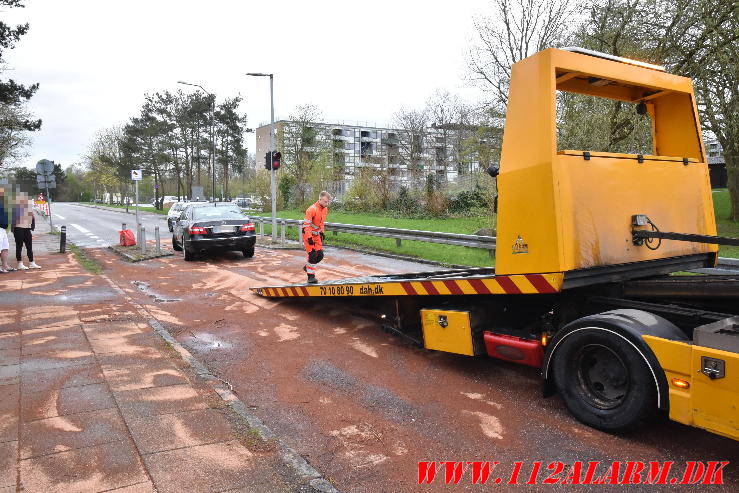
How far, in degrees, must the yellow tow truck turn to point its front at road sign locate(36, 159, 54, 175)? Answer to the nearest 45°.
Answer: approximately 180°

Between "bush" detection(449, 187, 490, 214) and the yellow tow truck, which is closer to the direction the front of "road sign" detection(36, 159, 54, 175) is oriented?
the bush

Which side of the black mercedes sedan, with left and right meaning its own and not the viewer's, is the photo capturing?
back

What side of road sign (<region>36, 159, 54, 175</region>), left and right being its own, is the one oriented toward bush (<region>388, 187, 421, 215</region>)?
right

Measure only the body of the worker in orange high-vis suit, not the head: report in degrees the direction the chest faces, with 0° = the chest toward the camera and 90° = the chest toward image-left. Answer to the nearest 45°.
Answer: approximately 315°

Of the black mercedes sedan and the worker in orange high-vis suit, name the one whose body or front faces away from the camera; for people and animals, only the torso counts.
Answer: the black mercedes sedan

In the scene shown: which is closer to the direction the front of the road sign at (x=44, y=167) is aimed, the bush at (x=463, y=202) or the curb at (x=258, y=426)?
the bush

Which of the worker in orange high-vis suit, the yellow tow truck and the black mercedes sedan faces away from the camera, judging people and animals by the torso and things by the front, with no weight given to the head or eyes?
the black mercedes sedan

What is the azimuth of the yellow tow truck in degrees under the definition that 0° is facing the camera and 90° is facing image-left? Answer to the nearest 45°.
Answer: approximately 315°

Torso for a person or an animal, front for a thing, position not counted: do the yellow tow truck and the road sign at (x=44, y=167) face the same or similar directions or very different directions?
very different directions

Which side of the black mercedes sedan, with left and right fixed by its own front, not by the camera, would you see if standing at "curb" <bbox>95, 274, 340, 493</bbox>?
back

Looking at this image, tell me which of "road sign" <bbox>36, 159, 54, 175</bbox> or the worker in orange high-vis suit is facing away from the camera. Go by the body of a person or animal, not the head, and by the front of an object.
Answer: the road sign

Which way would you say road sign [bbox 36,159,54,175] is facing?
away from the camera
